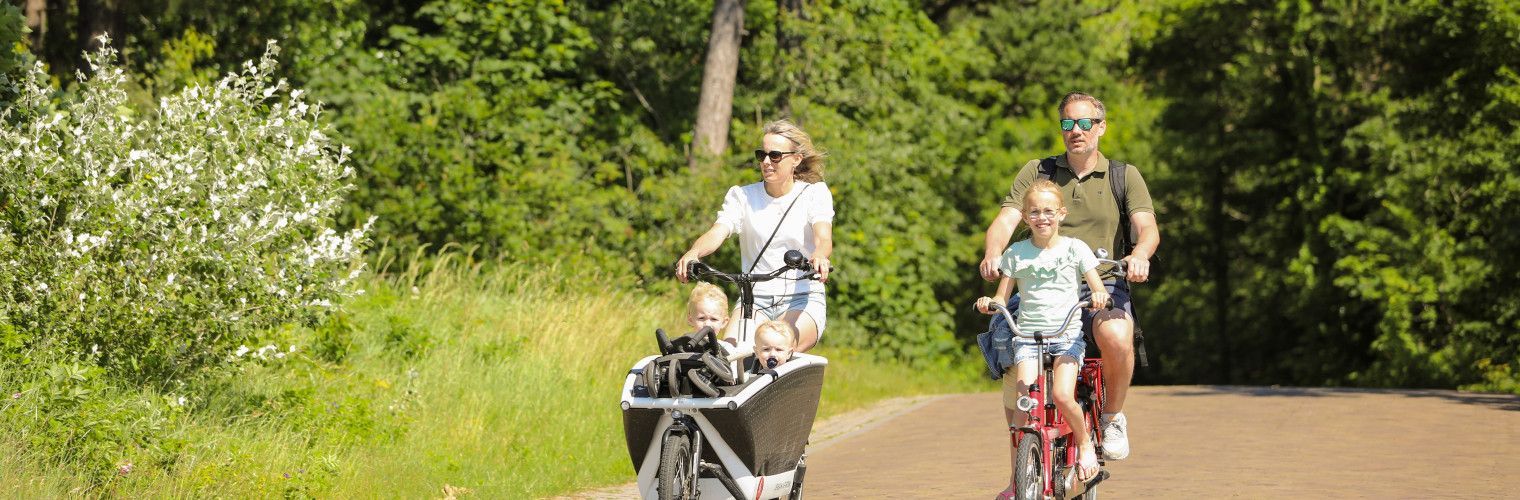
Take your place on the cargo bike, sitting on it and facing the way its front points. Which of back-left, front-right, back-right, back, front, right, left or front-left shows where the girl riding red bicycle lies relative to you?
back-left

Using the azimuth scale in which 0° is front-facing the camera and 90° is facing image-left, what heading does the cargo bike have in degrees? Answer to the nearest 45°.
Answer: approximately 45°

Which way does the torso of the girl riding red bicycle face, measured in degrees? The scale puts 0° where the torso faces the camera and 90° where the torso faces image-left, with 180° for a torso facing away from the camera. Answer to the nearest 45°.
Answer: approximately 0°

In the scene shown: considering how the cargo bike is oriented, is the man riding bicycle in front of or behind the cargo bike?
behind

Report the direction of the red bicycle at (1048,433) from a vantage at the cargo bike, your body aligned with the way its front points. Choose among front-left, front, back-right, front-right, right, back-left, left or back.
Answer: back-left

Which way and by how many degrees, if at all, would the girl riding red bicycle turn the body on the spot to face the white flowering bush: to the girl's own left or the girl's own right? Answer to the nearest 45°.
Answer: approximately 90° to the girl's own right

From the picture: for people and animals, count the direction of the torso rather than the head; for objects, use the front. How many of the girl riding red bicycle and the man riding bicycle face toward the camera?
2
